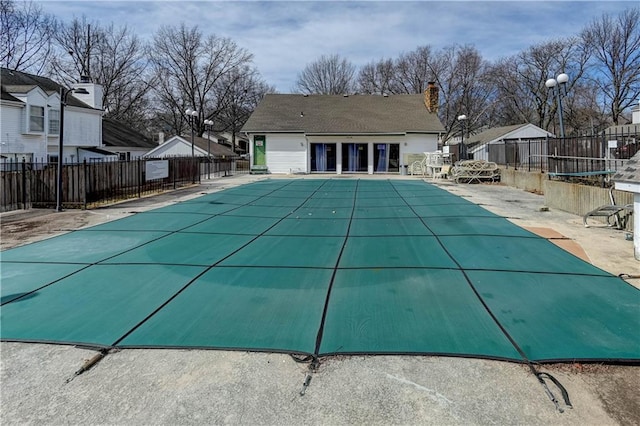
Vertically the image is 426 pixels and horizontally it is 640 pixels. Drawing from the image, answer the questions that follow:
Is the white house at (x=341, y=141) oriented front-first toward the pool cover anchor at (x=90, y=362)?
yes

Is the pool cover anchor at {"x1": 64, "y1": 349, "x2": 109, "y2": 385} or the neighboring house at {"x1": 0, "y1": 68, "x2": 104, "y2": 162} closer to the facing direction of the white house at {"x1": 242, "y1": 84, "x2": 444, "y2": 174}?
the pool cover anchor

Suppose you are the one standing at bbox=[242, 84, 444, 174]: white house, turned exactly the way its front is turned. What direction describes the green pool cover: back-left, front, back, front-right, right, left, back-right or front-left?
front

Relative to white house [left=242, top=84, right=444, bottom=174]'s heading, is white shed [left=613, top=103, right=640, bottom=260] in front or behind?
in front

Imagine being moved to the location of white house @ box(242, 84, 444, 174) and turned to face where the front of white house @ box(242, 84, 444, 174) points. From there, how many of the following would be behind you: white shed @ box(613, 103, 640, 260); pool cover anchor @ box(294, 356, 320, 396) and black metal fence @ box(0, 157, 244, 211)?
0

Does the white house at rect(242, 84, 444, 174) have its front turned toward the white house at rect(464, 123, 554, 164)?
no

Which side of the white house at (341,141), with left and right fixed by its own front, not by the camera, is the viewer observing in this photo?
front

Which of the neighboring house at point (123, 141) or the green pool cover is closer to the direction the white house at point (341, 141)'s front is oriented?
the green pool cover

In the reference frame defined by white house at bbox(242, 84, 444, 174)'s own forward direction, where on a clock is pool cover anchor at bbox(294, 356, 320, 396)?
The pool cover anchor is roughly at 12 o'clock from the white house.

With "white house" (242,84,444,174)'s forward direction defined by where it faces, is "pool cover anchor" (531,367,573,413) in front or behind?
in front
